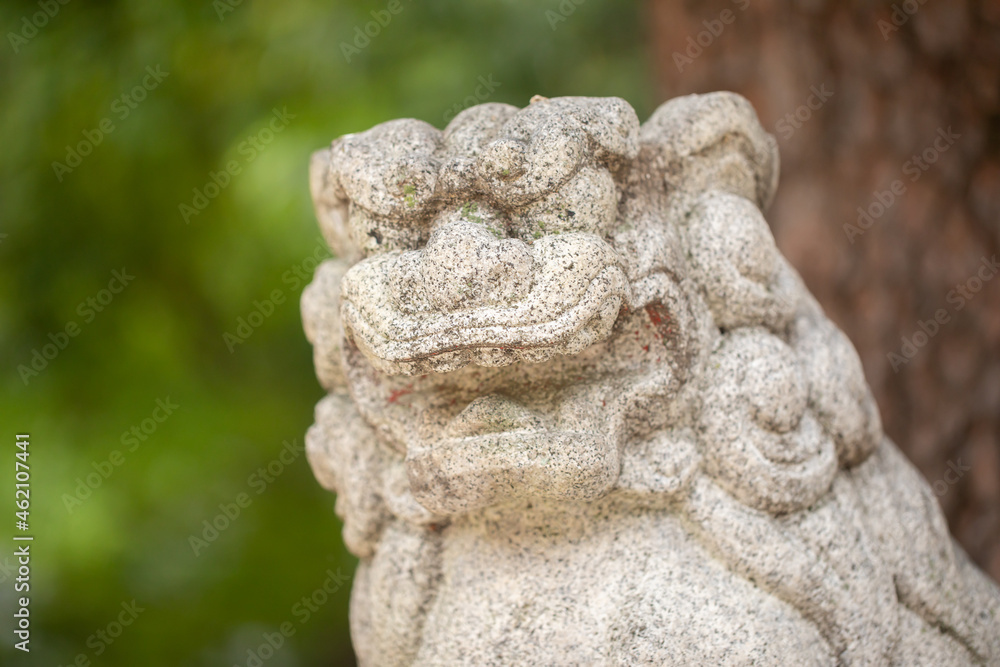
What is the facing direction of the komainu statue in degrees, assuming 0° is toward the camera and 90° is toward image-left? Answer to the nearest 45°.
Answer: approximately 45°
